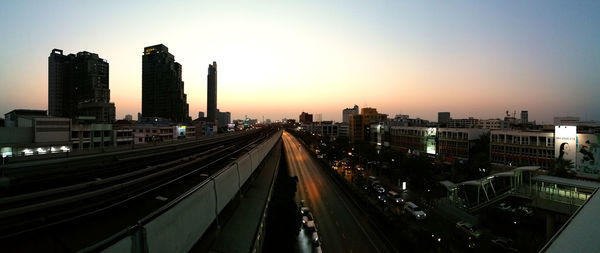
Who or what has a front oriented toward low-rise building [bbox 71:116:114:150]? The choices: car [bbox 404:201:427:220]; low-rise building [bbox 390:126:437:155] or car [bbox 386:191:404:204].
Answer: low-rise building [bbox 390:126:437:155]

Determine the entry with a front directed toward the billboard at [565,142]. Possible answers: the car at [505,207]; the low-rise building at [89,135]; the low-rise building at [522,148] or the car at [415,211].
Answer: the low-rise building at [89,135]

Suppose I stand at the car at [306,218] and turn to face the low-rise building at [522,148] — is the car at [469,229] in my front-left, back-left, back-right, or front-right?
front-right

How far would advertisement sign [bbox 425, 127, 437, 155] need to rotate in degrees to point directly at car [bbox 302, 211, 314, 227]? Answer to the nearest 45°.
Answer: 0° — it already faces it

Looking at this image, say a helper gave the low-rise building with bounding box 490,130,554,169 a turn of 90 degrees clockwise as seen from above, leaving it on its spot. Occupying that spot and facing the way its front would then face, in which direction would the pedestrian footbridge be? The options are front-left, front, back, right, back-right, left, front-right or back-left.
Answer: back-left

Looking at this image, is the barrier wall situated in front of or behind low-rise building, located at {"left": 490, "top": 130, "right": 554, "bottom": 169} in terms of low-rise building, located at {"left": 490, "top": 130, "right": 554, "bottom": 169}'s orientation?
in front

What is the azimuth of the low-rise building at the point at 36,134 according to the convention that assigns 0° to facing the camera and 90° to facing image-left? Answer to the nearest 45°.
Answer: approximately 315°

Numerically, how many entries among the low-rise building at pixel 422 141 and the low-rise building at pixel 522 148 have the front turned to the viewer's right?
0

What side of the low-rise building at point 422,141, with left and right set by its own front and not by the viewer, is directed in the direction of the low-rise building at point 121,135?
front

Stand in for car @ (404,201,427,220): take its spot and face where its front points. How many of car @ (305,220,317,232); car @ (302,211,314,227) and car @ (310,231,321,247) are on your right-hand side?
3

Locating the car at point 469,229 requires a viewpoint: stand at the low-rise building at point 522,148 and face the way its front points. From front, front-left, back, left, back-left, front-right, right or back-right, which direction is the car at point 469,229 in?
front-left

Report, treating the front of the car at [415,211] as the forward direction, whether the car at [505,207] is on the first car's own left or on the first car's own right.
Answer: on the first car's own left

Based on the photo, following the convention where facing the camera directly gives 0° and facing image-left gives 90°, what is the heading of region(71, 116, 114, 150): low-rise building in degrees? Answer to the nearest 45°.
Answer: approximately 315°

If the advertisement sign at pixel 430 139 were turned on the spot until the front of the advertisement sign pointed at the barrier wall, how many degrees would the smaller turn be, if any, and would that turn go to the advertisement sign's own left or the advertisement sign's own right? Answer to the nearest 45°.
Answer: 0° — it already faces it

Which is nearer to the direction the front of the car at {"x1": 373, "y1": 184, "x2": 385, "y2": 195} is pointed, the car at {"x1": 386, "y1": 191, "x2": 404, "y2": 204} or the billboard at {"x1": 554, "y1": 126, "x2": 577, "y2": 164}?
the car
